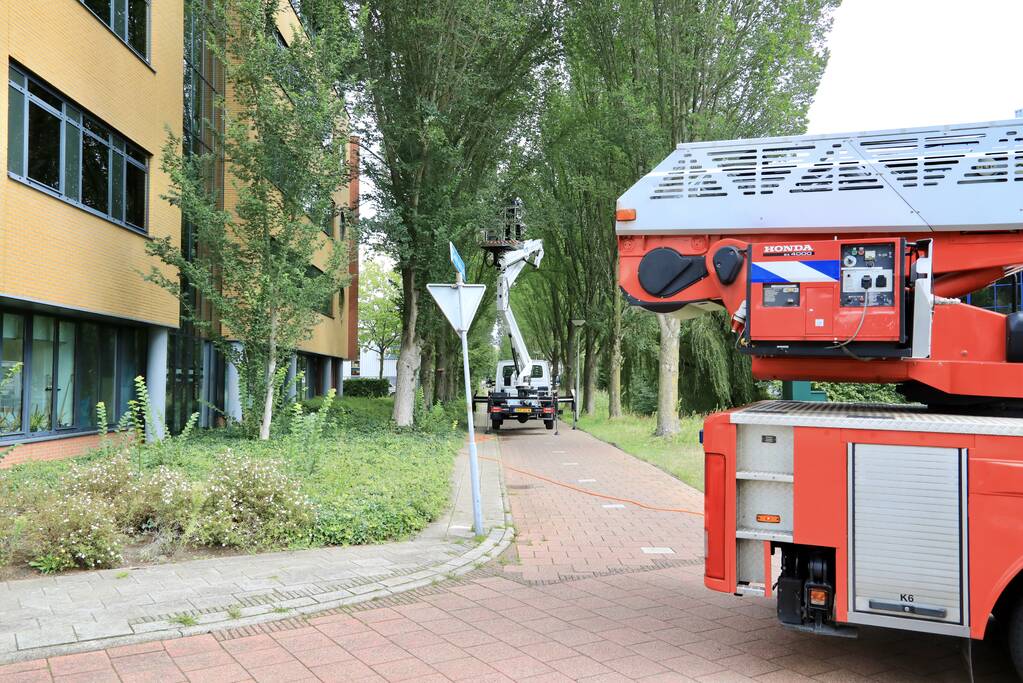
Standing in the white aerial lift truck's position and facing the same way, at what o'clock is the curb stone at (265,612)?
The curb stone is roughly at 6 o'clock from the white aerial lift truck.

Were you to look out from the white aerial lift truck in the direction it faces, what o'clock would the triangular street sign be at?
The triangular street sign is roughly at 6 o'clock from the white aerial lift truck.

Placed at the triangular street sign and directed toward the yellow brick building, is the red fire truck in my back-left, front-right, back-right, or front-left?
back-left

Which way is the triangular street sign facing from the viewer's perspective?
away from the camera

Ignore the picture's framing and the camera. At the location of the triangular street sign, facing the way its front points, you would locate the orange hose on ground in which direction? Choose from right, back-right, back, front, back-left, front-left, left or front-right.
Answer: front-right

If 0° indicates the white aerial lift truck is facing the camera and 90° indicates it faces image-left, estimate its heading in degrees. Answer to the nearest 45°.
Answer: approximately 180°

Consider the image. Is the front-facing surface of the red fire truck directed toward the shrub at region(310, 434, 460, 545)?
no

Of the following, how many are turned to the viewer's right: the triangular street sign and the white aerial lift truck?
0

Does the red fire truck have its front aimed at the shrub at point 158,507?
no

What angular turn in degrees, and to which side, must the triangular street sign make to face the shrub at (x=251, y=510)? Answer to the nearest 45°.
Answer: approximately 135° to its left
